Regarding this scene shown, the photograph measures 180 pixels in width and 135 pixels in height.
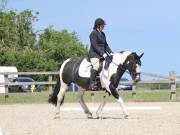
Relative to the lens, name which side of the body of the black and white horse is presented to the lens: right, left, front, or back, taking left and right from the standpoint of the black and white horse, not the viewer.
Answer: right

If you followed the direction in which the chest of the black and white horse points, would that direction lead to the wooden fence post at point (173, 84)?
no
